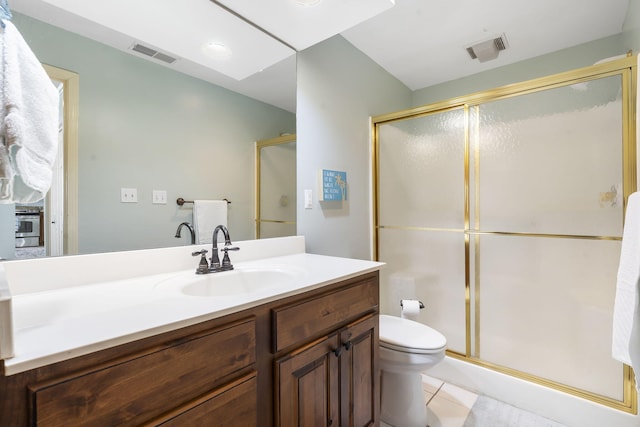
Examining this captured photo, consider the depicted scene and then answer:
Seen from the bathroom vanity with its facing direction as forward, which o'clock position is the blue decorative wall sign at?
The blue decorative wall sign is roughly at 9 o'clock from the bathroom vanity.

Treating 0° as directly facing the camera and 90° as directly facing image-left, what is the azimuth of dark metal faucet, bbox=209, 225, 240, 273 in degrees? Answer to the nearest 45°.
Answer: approximately 315°

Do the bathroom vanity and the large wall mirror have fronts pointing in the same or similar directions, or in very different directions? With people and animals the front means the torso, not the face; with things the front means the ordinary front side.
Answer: same or similar directions

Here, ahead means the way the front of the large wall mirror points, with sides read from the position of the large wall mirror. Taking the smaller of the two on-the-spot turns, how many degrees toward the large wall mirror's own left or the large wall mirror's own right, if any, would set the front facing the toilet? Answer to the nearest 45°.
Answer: approximately 45° to the large wall mirror's own left

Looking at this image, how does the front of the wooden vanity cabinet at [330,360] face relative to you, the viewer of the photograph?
facing the viewer and to the right of the viewer
